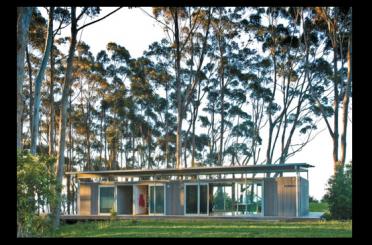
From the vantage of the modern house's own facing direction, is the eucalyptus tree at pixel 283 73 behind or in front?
behind

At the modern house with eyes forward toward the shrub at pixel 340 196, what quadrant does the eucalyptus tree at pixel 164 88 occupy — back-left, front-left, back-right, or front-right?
back-left

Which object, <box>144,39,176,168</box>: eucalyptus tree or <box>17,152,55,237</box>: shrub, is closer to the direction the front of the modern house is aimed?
the shrub

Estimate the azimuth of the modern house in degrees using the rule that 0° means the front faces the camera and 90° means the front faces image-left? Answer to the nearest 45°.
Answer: approximately 0°

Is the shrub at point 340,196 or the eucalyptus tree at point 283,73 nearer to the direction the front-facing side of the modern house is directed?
the shrub

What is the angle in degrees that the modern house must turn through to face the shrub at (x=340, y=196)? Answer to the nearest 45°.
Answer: approximately 45° to its left

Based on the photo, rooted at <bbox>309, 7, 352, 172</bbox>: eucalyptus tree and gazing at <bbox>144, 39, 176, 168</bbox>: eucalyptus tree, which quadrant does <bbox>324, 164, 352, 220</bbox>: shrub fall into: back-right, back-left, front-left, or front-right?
back-left

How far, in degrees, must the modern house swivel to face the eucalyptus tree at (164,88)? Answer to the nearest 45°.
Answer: approximately 180°

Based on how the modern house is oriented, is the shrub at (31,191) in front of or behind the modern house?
in front
